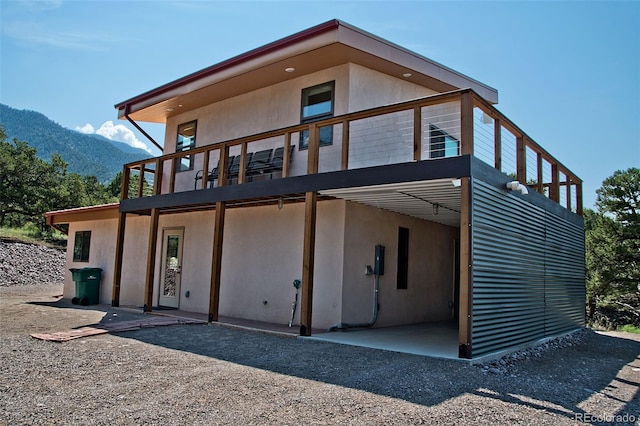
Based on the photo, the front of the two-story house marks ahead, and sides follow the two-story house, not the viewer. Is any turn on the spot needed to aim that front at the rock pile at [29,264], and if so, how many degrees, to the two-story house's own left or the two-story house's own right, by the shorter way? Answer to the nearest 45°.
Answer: approximately 90° to the two-story house's own right

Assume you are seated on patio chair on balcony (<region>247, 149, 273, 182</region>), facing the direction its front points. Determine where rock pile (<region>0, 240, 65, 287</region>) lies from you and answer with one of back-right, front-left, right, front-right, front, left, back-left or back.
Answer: right

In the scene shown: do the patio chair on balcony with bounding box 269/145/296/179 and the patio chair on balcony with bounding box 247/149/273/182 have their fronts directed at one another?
no

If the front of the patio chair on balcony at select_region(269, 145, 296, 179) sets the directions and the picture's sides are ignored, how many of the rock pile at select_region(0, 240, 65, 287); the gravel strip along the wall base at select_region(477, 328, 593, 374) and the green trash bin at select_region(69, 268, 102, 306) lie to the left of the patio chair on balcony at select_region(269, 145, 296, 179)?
1

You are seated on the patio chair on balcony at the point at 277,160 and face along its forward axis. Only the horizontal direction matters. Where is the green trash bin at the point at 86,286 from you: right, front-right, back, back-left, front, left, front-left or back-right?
right

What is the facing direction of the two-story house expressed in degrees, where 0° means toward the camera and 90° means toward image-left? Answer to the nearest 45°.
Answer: approximately 45°

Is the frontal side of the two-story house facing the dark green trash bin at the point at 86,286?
no

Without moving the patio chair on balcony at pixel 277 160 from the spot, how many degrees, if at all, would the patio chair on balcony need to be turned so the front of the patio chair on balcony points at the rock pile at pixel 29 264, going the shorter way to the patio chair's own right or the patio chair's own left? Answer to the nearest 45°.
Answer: approximately 90° to the patio chair's own right

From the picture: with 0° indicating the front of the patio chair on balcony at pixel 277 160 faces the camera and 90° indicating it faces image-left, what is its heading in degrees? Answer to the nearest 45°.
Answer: approximately 45°

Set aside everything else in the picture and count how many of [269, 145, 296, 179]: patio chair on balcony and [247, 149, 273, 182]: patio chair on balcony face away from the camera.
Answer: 0

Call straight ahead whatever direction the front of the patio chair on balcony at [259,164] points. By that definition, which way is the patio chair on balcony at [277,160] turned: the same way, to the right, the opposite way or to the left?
the same way

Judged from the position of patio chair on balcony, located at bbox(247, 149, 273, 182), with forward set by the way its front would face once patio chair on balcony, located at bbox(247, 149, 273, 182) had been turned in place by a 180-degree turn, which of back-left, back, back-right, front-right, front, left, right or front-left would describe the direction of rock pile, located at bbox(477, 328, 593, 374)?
right

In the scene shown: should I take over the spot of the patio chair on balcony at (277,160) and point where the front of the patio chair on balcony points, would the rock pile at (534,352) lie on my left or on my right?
on my left

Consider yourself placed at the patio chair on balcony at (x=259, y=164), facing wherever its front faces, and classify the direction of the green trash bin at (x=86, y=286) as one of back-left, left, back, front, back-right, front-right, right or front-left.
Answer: right
